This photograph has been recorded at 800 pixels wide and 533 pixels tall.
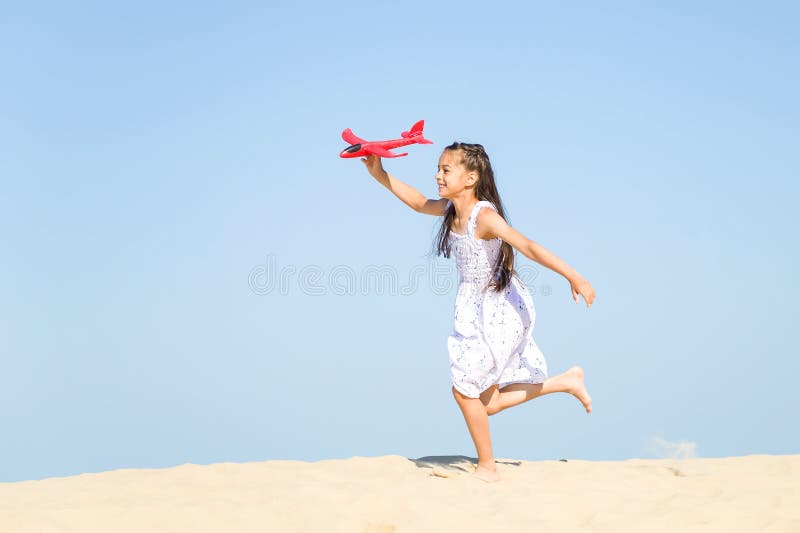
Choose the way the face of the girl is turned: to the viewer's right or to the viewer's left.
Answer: to the viewer's left

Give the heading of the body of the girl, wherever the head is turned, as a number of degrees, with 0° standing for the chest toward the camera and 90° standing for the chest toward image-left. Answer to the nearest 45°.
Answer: approximately 90°
